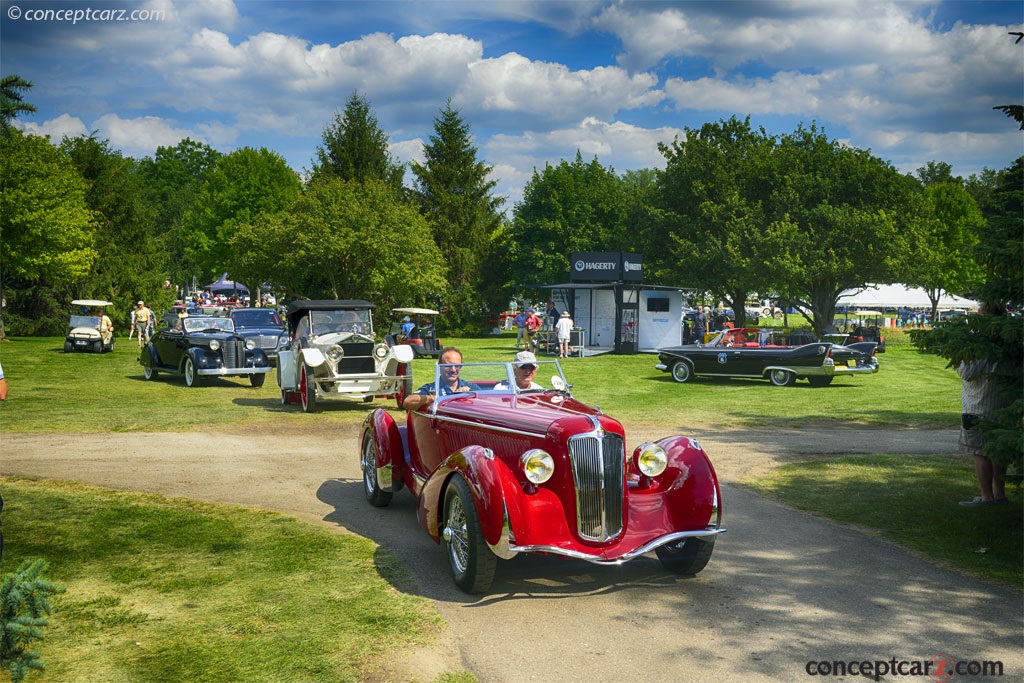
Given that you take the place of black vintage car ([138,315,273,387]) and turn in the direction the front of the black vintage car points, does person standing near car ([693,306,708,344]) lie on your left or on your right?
on your left

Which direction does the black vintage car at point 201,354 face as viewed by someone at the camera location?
facing the viewer and to the right of the viewer

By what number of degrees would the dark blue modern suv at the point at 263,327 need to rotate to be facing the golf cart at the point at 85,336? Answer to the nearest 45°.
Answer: approximately 180°

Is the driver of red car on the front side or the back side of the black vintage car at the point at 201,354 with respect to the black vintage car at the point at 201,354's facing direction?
on the front side

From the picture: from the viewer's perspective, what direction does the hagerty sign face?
toward the camera

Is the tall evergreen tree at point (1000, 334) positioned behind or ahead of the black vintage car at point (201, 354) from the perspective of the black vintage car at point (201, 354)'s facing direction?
ahead

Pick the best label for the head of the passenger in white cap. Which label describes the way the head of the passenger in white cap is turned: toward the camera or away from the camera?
toward the camera

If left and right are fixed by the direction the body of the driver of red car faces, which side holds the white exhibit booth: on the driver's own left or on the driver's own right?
on the driver's own left

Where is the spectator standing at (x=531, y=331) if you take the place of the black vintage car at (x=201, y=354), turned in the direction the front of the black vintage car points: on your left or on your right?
on your left
